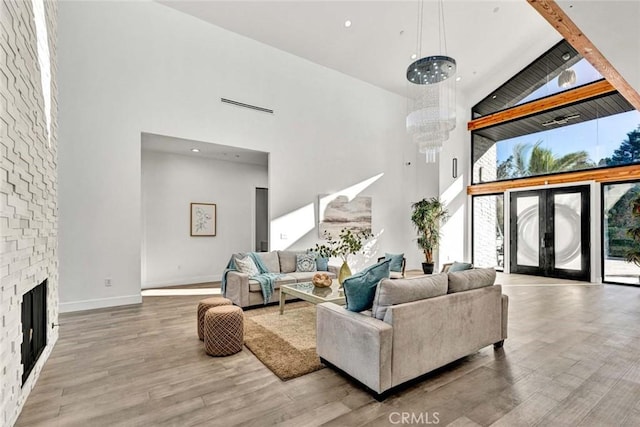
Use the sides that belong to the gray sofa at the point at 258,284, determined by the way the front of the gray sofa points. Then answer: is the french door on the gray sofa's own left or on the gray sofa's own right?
on the gray sofa's own left

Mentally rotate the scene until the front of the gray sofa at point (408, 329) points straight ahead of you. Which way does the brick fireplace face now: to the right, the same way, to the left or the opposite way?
to the right

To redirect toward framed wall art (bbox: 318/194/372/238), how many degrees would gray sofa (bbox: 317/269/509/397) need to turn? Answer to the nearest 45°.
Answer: approximately 45° to its right

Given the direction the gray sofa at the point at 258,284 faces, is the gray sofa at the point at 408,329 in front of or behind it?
in front

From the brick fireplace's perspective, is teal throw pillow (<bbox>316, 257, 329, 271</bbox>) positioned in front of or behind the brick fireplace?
in front

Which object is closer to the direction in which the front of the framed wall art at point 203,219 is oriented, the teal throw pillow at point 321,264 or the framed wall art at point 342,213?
the teal throw pillow

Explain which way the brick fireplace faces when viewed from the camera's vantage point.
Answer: facing to the right of the viewer

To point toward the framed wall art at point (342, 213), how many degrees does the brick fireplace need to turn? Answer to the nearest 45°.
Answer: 0° — it already faces it

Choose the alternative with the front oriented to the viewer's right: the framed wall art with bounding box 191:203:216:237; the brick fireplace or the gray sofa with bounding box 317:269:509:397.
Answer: the brick fireplace

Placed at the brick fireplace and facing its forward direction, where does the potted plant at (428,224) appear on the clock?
The potted plant is roughly at 12 o'clock from the brick fireplace.

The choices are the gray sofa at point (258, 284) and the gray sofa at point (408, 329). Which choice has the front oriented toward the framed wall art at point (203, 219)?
the gray sofa at point (408, 329)
